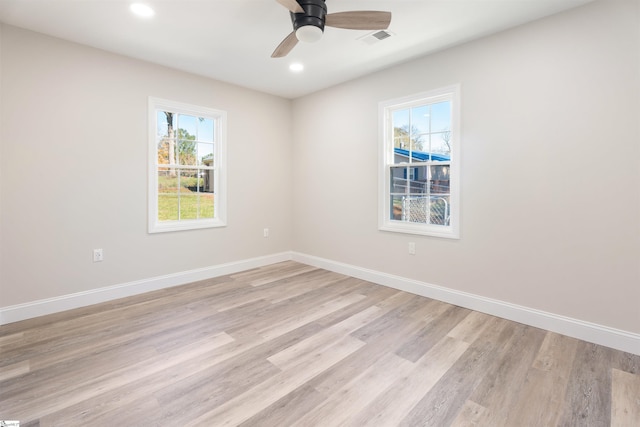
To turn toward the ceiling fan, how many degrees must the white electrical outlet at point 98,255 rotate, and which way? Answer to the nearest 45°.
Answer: approximately 45° to its left

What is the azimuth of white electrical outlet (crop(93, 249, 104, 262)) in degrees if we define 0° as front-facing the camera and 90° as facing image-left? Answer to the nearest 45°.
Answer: approximately 0°

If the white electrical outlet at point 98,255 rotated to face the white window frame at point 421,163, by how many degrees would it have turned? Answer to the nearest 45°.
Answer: approximately 45° to its left
